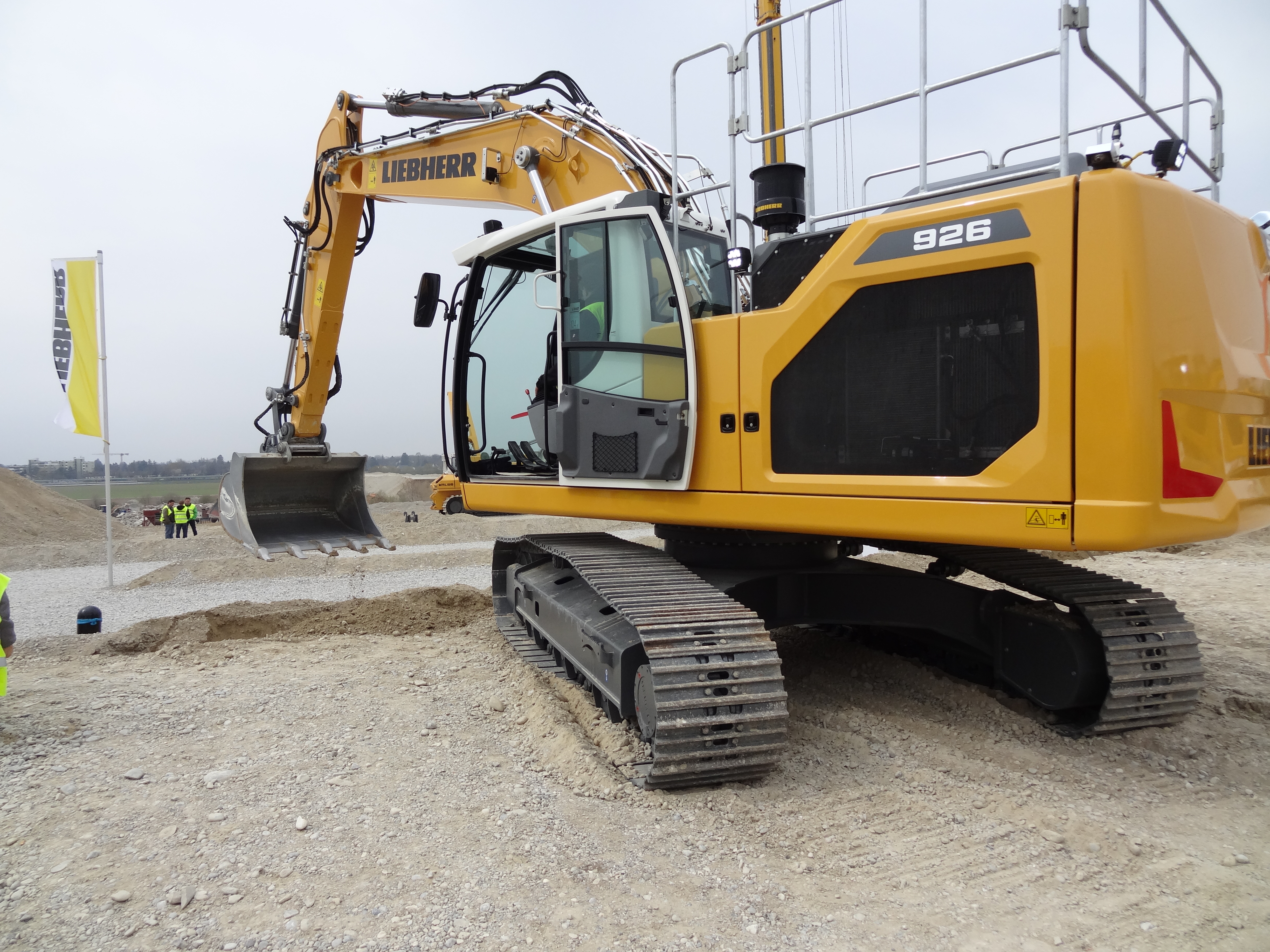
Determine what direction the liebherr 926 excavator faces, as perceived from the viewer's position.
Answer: facing away from the viewer and to the left of the viewer

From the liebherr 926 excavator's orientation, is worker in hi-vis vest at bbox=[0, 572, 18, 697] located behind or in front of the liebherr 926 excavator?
in front

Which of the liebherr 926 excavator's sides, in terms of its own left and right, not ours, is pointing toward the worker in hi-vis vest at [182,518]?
front
